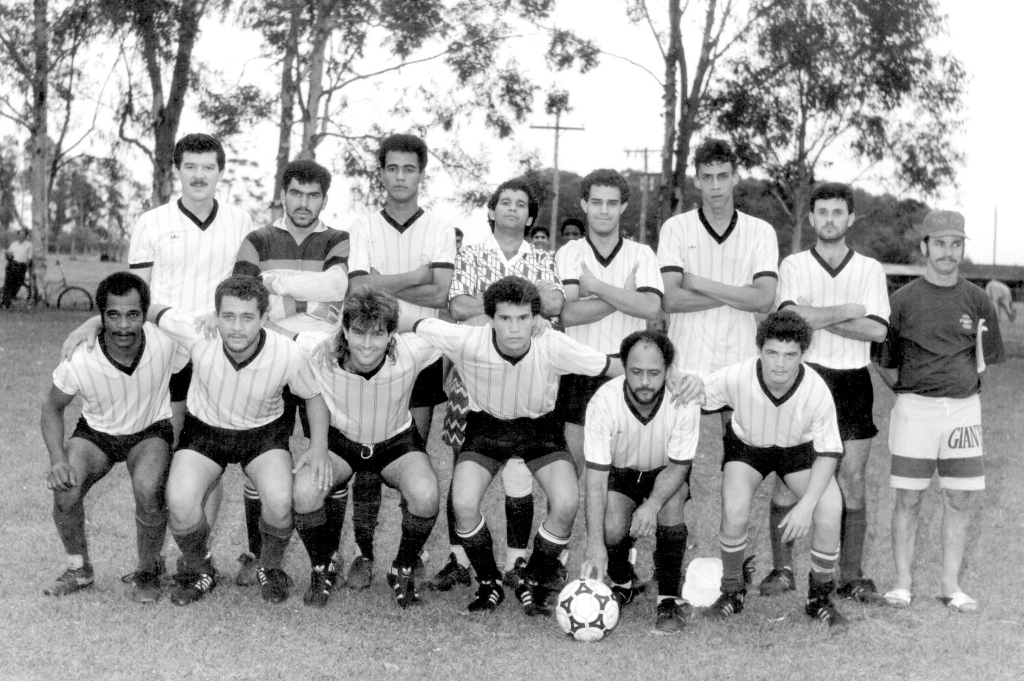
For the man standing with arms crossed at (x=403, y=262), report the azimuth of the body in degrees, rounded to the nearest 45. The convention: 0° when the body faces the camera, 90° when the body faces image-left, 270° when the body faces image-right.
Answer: approximately 0°

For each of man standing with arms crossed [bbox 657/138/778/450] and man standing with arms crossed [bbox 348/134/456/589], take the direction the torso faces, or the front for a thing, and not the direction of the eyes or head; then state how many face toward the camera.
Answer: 2

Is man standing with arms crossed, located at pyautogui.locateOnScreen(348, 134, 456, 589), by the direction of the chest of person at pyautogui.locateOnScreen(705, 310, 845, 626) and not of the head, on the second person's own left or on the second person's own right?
on the second person's own right
